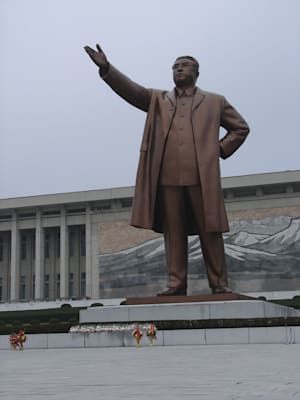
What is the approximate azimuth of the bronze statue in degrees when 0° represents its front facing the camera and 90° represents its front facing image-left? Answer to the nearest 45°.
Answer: approximately 0°

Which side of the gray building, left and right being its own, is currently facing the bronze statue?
front

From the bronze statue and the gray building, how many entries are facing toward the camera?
2

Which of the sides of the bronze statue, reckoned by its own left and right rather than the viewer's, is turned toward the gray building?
back
